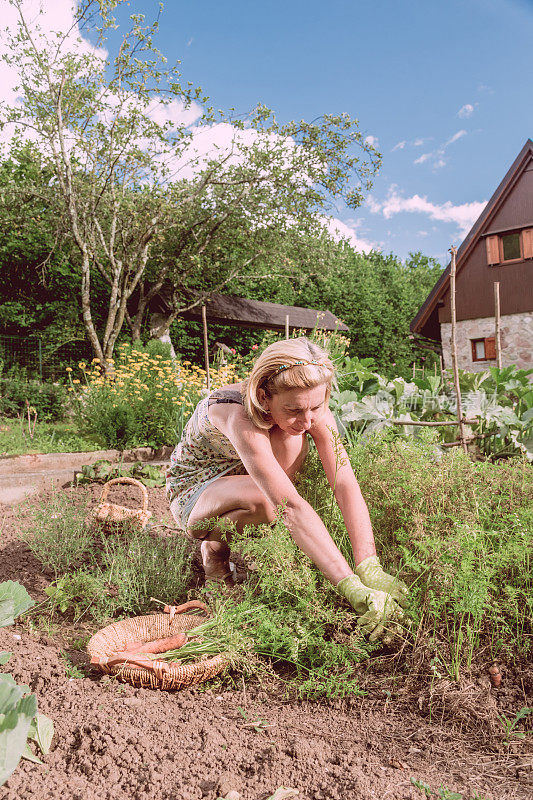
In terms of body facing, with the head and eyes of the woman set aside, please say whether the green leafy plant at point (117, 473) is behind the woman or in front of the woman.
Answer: behind

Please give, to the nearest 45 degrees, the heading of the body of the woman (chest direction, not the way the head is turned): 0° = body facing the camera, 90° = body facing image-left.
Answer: approximately 315°

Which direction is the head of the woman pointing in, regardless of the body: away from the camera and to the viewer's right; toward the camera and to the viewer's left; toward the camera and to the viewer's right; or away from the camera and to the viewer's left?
toward the camera and to the viewer's right

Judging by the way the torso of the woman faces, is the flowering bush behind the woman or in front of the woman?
behind

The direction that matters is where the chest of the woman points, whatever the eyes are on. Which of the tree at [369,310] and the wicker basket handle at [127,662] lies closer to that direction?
the wicker basket handle

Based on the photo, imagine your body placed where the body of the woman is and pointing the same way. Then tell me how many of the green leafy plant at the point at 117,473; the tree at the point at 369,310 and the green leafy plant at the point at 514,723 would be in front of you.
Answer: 1

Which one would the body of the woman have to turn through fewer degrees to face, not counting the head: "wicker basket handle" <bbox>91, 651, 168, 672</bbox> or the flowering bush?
the wicker basket handle
